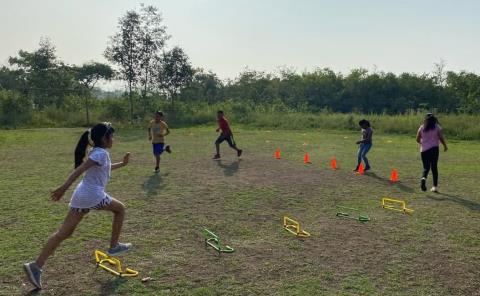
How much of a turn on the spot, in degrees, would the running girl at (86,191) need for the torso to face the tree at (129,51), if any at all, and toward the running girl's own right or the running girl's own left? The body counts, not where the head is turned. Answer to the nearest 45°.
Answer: approximately 90° to the running girl's own left

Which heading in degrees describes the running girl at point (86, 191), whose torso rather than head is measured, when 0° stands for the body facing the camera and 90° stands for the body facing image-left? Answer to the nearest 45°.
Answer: approximately 270°

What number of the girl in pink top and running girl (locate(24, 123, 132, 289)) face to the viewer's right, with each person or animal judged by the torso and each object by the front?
1
